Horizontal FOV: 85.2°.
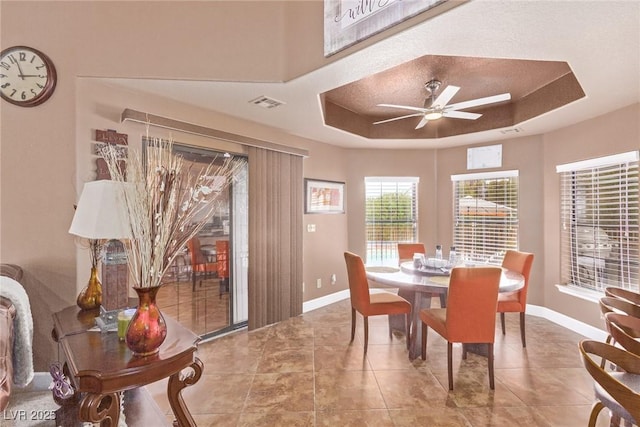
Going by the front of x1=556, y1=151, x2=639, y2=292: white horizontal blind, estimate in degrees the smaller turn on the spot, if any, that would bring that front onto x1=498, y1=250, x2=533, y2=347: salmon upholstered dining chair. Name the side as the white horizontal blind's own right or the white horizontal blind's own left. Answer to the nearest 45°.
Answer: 0° — it already faces it

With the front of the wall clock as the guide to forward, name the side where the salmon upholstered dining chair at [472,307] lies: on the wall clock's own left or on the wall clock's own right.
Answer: on the wall clock's own left

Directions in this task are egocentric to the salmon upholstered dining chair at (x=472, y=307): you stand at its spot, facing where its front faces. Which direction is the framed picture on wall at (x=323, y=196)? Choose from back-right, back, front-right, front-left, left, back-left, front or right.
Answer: front

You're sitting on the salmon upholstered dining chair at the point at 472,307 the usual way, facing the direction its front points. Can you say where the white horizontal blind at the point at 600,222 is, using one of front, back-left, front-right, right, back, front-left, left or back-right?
right

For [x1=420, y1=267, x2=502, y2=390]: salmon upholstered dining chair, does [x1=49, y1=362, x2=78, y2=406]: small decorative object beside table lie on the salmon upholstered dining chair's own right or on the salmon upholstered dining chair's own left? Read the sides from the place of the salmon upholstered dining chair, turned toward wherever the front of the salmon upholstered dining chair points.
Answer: on the salmon upholstered dining chair's own left

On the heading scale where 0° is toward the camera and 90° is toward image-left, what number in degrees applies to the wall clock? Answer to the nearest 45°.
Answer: approximately 0°

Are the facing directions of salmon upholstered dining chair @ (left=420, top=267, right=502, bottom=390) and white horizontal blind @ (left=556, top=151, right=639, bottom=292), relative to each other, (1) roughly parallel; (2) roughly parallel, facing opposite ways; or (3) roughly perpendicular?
roughly perpendicular

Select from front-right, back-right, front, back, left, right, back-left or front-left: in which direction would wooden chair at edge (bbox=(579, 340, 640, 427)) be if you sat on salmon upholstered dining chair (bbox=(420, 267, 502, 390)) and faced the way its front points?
back

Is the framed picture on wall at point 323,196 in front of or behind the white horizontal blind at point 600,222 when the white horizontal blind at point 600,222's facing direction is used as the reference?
in front

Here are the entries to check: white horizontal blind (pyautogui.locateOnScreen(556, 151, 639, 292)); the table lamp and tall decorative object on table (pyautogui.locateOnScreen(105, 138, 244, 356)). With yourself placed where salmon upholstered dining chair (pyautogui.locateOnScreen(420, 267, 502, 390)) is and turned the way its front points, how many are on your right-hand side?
1

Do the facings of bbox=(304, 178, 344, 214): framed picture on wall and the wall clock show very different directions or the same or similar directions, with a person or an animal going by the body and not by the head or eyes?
same or similar directions

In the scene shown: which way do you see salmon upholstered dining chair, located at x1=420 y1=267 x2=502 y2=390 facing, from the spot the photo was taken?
facing away from the viewer and to the left of the viewer

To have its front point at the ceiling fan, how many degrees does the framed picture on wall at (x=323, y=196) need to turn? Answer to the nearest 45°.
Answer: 0° — it already faces it

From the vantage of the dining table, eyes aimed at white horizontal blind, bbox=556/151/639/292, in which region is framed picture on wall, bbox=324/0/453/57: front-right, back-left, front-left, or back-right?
back-right

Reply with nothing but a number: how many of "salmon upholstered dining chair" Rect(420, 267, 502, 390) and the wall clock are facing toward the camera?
1

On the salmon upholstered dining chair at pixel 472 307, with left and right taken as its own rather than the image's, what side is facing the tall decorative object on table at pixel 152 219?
left

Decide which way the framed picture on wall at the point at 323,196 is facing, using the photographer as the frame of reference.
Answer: facing the viewer and to the right of the viewer
